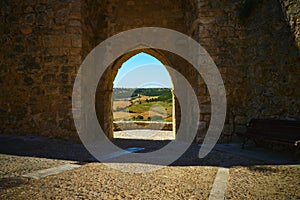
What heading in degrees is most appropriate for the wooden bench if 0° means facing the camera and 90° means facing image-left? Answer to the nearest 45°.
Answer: approximately 45°

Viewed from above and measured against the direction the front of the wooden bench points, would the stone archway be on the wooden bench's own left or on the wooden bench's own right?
on the wooden bench's own right
